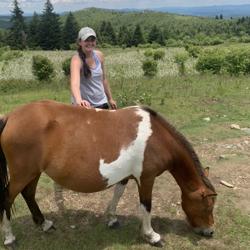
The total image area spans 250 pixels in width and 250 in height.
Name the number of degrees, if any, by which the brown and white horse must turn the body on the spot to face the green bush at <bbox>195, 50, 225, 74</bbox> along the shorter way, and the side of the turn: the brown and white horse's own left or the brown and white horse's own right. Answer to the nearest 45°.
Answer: approximately 90° to the brown and white horse's own left

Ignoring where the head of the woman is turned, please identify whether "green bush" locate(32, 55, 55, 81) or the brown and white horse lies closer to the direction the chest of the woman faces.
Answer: the brown and white horse

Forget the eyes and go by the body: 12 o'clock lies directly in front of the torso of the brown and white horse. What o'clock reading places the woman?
The woman is roughly at 9 o'clock from the brown and white horse.

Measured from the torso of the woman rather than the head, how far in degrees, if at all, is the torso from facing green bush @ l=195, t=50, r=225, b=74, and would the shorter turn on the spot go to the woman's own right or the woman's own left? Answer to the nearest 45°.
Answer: approximately 135° to the woman's own left

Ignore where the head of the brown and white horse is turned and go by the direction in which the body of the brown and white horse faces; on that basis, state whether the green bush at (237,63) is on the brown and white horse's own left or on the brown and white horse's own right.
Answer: on the brown and white horse's own left

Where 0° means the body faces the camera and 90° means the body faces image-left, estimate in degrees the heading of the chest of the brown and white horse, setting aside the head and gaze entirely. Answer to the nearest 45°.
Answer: approximately 270°

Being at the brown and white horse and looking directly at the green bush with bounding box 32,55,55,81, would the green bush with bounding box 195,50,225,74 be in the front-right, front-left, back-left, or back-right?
front-right

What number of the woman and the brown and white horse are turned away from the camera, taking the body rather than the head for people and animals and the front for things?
0

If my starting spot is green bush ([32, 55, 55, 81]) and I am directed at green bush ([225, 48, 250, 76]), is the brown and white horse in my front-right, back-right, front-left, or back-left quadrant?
front-right

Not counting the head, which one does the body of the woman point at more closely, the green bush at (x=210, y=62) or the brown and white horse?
the brown and white horse

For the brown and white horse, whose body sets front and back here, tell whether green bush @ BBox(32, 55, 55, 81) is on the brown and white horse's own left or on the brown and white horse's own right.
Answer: on the brown and white horse's own left

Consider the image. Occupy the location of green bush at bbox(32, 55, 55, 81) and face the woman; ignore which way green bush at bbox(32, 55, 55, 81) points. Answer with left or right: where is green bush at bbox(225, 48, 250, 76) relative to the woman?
left
